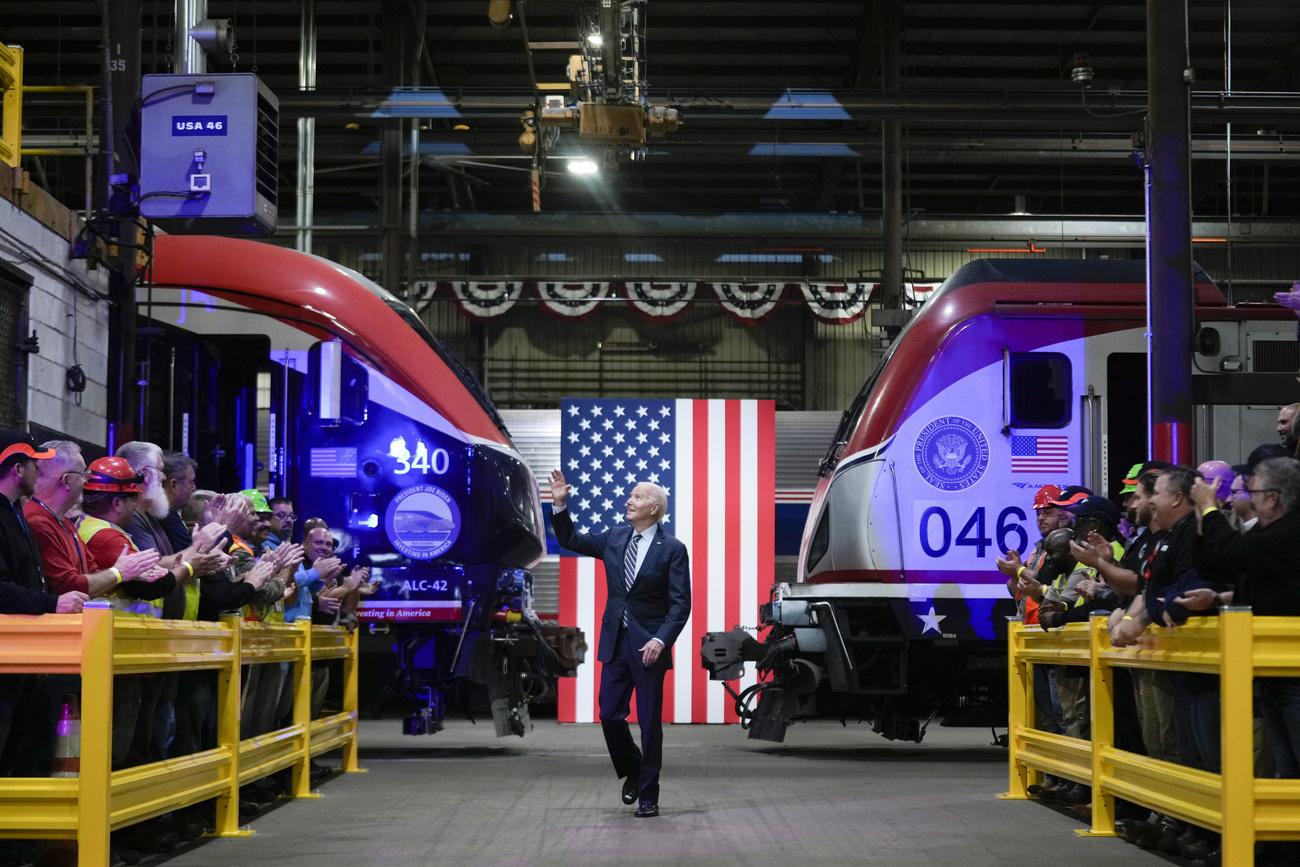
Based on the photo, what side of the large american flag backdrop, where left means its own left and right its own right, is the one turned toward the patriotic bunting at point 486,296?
back

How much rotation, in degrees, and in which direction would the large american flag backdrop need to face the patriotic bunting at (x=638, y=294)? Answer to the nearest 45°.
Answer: approximately 180°

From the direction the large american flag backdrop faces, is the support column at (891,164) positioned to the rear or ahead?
to the rear

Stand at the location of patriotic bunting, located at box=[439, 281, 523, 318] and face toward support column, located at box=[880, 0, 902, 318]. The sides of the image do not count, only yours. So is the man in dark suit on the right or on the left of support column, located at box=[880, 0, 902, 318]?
right

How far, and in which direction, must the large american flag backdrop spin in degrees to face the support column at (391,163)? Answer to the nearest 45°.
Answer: approximately 135° to its right

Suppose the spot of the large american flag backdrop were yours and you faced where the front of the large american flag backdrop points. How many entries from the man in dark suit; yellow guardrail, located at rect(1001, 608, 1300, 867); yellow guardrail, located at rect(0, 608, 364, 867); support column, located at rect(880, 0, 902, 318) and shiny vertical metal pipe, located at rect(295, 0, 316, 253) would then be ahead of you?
3

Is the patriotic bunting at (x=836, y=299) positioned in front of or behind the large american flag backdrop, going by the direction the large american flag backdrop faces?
behind

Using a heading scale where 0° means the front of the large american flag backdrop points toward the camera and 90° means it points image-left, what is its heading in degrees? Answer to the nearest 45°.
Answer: approximately 0°

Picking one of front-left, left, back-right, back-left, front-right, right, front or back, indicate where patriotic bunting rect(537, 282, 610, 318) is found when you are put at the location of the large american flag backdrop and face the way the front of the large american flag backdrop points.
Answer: back

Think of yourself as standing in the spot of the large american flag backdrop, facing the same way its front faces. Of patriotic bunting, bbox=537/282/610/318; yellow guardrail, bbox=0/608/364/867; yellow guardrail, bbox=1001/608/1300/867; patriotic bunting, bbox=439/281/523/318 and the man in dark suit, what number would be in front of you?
3
